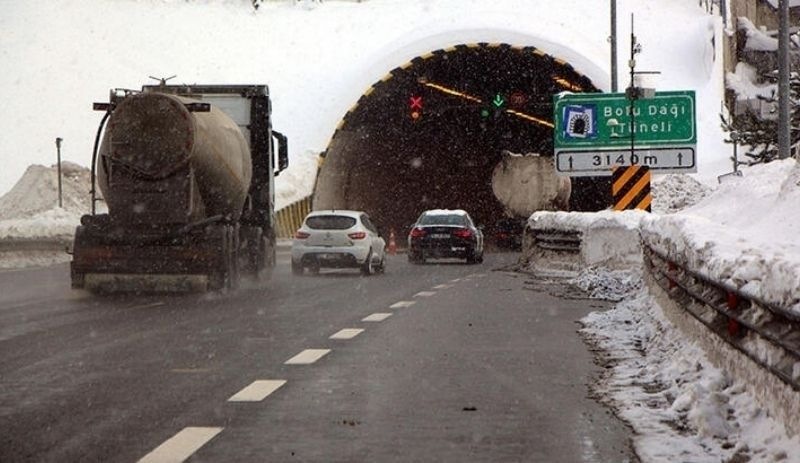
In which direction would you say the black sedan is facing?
away from the camera

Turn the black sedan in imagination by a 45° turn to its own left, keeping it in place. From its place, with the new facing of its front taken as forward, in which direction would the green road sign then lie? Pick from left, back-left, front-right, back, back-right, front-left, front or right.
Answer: back-right

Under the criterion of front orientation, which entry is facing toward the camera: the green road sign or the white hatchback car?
the green road sign

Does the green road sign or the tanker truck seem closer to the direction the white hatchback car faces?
the green road sign

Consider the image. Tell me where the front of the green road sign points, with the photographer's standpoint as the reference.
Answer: facing the viewer

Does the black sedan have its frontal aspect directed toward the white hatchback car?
no

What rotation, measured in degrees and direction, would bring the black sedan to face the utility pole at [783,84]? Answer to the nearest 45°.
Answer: approximately 135° to its right

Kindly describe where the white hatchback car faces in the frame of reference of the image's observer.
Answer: facing away from the viewer

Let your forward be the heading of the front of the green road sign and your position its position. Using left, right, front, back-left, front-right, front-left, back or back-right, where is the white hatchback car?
front-right

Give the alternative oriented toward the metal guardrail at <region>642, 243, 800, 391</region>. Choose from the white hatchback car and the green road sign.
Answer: the green road sign

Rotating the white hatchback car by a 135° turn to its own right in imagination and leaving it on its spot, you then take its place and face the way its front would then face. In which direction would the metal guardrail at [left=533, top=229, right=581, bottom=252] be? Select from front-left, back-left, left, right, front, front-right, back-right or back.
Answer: front-left

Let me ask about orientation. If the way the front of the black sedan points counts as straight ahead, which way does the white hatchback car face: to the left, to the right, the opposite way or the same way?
the same way

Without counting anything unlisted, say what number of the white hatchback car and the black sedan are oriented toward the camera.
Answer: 0

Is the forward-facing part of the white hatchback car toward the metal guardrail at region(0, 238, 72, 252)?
no
